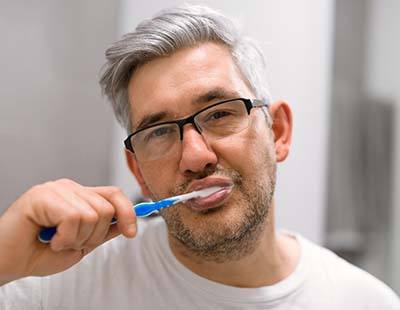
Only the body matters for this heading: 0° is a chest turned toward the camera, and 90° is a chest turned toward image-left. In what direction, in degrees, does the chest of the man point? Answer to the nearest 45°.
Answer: approximately 0°
